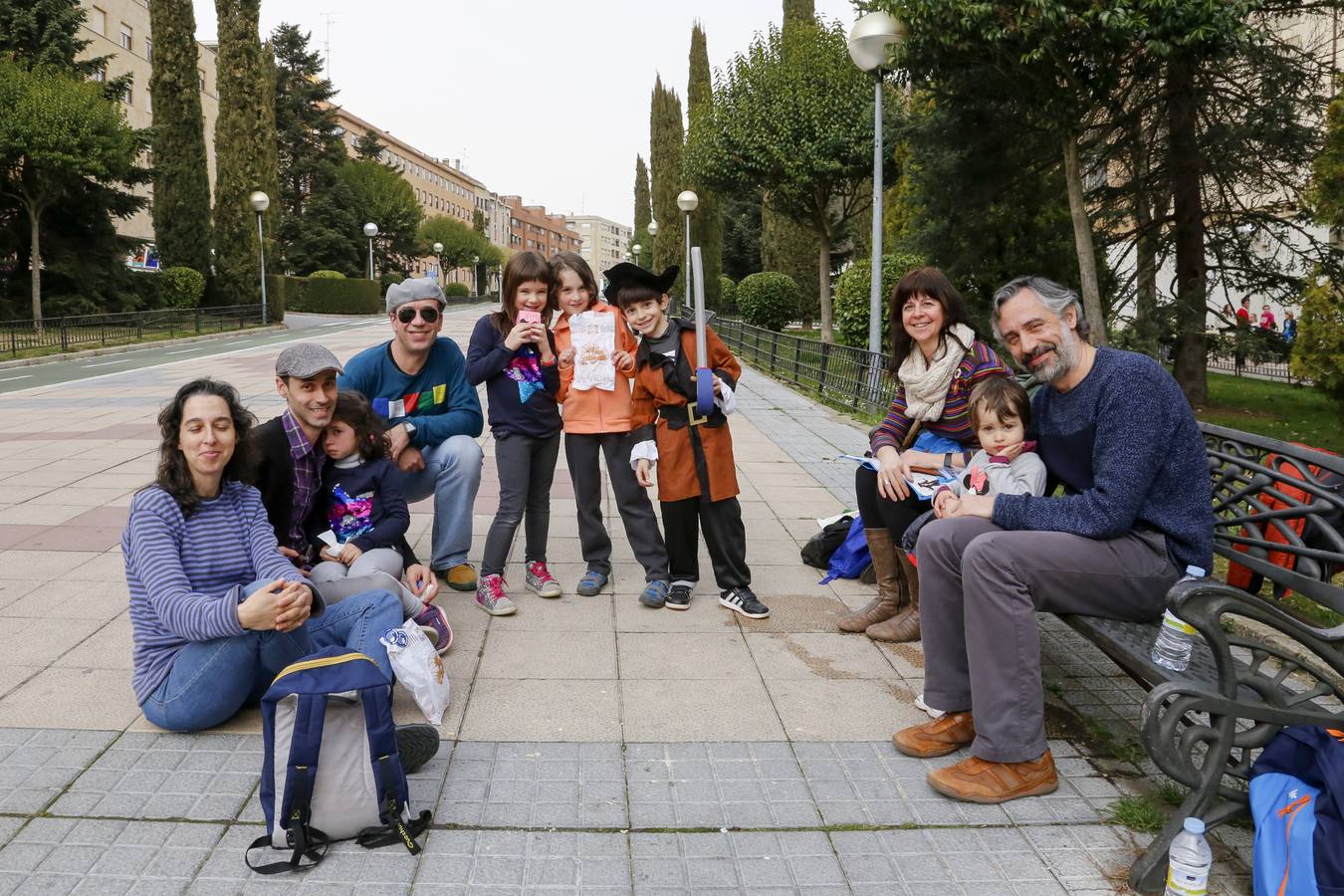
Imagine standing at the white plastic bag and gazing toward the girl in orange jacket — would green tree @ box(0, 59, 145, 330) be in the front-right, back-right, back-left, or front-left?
front-left

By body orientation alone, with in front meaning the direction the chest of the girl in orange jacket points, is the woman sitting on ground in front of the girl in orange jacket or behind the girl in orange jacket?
in front

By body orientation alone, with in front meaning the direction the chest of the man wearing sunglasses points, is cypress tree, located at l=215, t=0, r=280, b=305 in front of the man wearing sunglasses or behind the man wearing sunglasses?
behind

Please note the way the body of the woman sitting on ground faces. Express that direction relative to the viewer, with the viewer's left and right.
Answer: facing the viewer and to the right of the viewer

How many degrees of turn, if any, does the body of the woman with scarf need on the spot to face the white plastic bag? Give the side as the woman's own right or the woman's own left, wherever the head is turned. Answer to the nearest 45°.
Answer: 0° — they already face it

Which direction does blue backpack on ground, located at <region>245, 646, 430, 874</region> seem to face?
away from the camera

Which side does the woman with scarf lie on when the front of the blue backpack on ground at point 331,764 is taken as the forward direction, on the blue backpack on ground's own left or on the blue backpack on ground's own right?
on the blue backpack on ground's own right

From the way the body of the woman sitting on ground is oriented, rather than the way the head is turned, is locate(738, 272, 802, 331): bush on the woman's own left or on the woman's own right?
on the woman's own left

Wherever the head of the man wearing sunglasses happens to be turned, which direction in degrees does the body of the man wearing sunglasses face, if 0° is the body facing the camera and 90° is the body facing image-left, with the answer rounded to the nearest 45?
approximately 0°

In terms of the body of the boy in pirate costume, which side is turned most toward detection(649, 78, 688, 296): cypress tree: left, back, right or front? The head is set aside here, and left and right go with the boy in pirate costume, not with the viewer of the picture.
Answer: back

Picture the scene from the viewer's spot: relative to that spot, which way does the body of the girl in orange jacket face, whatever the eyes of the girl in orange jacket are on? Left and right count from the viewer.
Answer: facing the viewer

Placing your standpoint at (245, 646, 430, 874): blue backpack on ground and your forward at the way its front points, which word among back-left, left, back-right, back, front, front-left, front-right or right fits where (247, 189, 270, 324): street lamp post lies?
front

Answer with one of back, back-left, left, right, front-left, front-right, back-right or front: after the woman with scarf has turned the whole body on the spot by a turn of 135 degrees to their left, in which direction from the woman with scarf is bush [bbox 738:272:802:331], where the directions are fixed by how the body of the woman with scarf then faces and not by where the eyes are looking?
left
